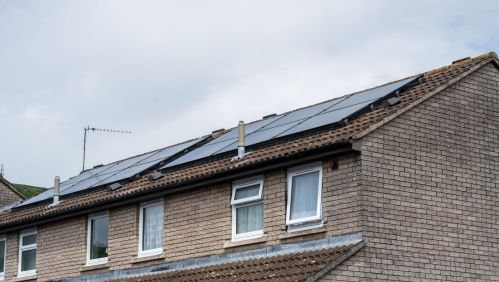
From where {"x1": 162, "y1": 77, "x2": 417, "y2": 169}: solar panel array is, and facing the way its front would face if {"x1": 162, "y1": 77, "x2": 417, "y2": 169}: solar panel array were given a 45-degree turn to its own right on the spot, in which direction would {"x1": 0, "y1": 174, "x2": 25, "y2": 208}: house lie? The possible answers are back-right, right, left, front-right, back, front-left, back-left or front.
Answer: front-right

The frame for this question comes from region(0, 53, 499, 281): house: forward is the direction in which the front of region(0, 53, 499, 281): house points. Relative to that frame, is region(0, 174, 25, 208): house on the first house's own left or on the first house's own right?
on the first house's own right

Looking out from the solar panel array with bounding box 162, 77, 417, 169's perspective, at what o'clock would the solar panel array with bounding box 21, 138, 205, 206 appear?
the solar panel array with bounding box 21, 138, 205, 206 is roughly at 3 o'clock from the solar panel array with bounding box 162, 77, 417, 169.
